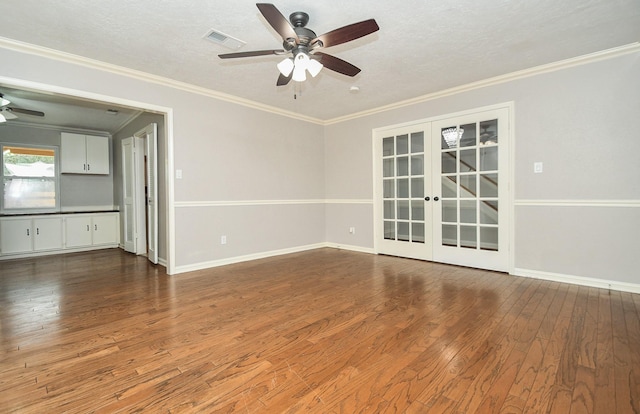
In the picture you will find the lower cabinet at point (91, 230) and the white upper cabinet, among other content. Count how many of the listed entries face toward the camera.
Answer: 2

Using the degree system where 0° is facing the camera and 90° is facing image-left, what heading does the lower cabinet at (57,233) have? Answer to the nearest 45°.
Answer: approximately 0°

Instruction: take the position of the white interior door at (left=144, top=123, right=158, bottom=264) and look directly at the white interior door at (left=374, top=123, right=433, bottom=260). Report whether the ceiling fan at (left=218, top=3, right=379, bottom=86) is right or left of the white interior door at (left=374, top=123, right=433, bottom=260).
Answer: right

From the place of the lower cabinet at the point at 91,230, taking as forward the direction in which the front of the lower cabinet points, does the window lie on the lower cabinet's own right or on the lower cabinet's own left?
on the lower cabinet's own right

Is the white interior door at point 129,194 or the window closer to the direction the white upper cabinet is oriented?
the white interior door

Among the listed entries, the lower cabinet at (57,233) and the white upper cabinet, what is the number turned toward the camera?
2
